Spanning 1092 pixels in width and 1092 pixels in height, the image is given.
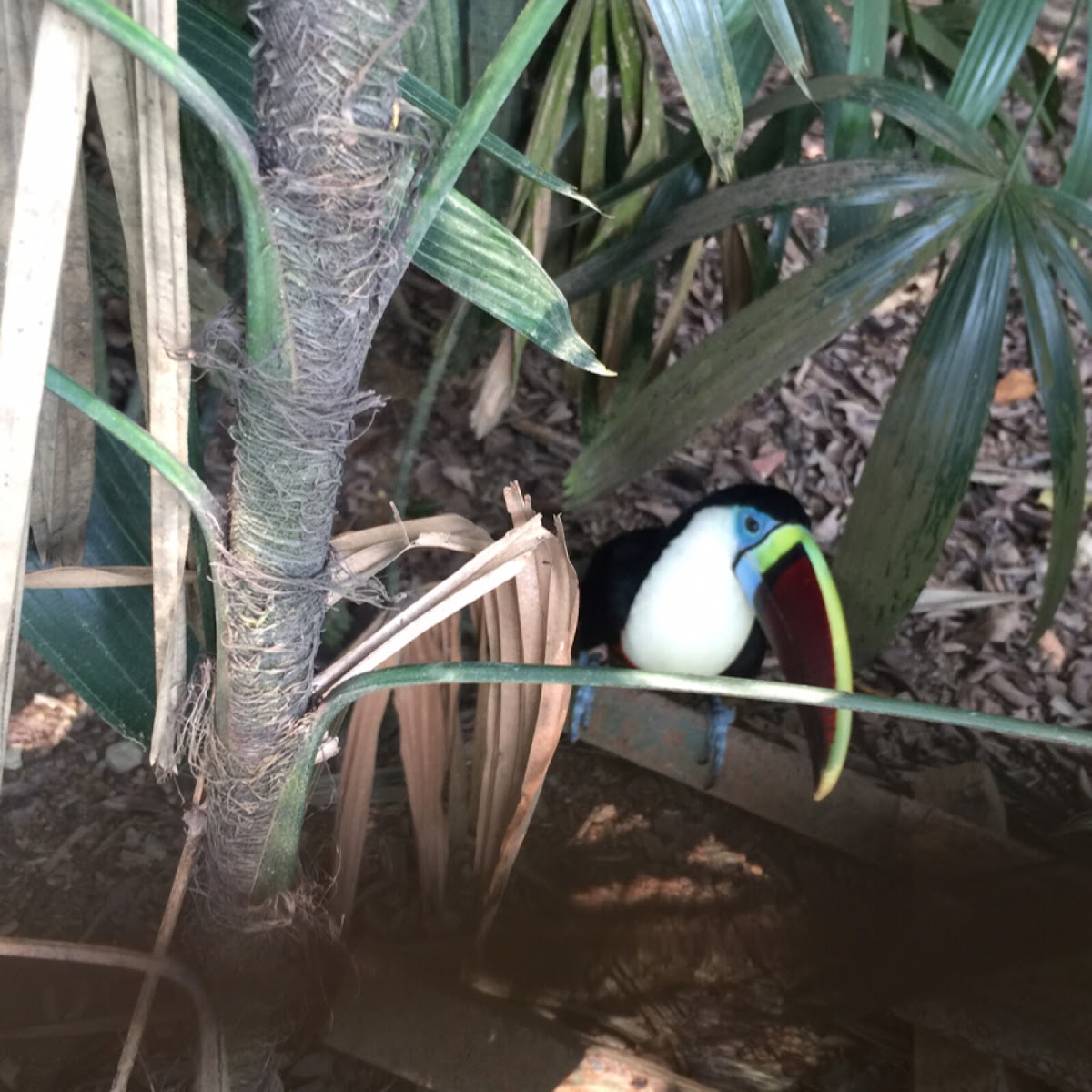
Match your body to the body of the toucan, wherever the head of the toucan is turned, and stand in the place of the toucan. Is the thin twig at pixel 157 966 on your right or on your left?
on your right

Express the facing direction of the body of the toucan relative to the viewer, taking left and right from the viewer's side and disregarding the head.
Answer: facing the viewer and to the right of the viewer

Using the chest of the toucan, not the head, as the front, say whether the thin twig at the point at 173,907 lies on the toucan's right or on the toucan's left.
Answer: on the toucan's right
